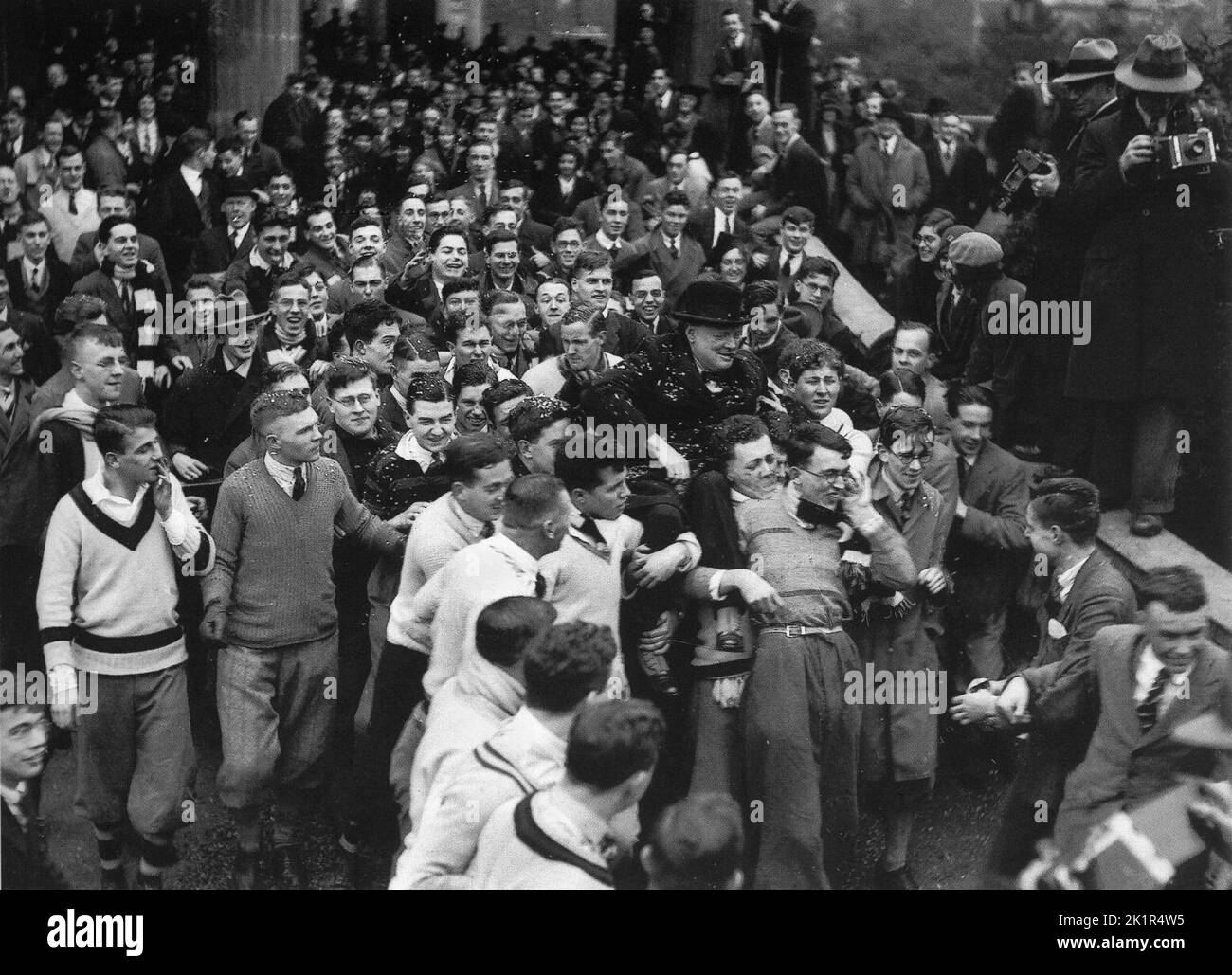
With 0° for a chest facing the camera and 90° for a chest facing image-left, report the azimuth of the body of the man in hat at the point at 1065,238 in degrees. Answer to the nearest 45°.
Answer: approximately 45°

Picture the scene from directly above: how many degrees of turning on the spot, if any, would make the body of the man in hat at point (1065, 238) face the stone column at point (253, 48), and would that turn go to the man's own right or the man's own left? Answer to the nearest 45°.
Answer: approximately 45° to the man's own right

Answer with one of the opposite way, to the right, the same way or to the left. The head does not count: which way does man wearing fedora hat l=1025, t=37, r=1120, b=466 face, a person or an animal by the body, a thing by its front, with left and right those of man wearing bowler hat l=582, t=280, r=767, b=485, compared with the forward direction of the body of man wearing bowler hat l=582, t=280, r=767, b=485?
to the right

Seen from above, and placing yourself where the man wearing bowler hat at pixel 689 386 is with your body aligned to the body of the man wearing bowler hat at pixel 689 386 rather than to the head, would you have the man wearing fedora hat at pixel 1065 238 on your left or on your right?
on your left

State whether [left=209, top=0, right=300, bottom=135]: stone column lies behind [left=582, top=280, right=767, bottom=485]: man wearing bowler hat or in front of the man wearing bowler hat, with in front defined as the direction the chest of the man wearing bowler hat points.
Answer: behind

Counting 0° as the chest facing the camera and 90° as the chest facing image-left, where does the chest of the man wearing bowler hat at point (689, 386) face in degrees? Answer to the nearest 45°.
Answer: approximately 315°
